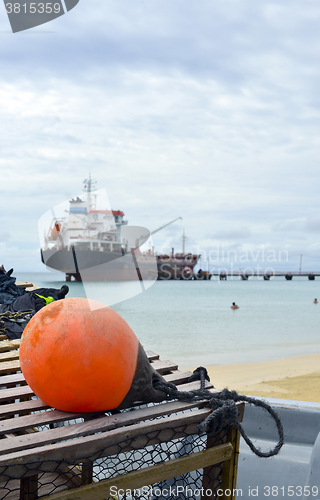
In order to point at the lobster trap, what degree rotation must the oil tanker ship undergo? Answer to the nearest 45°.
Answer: approximately 135° to its right

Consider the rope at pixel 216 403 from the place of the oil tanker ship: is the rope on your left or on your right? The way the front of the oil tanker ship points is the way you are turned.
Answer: on your right

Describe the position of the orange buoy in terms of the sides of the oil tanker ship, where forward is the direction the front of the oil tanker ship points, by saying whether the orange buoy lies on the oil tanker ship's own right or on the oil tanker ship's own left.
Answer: on the oil tanker ship's own right

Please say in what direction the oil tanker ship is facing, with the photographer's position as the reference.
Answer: facing away from the viewer and to the right of the viewer
